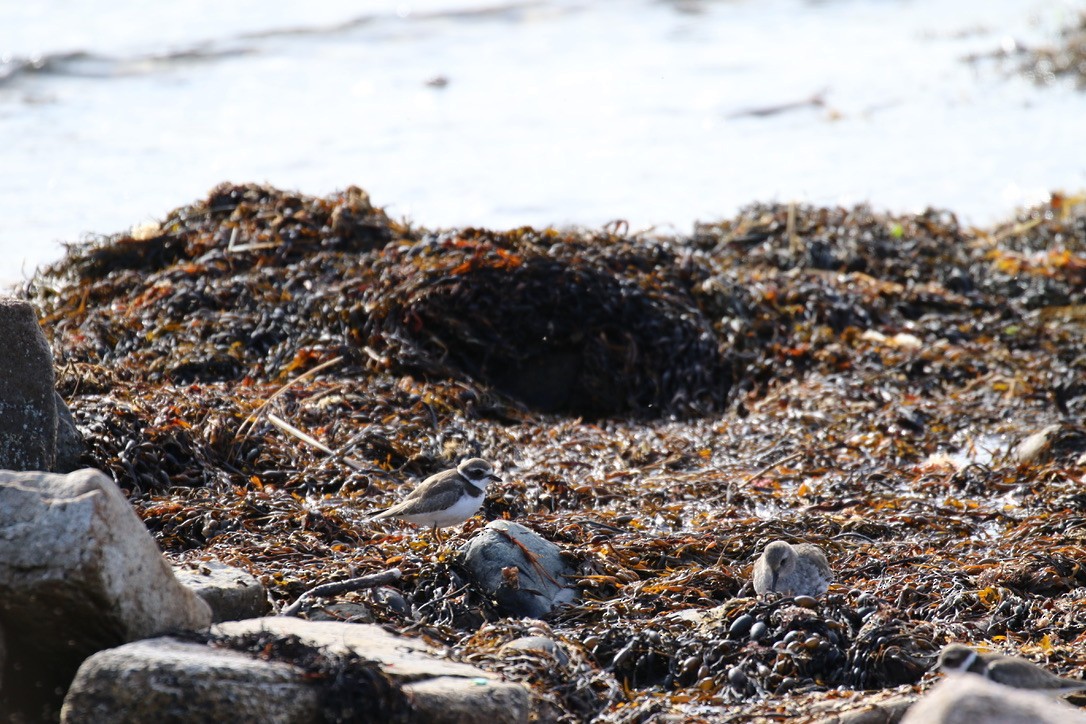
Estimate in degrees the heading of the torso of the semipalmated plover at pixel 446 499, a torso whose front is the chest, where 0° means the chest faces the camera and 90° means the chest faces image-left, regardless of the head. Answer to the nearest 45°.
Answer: approximately 270°

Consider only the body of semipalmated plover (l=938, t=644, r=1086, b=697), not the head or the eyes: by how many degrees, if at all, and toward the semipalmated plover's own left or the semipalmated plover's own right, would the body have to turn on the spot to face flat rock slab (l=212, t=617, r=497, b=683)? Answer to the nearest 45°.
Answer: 0° — it already faces it

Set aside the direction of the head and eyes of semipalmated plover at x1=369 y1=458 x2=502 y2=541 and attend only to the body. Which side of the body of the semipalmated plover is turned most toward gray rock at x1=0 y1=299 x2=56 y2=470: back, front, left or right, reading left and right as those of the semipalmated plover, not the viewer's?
back

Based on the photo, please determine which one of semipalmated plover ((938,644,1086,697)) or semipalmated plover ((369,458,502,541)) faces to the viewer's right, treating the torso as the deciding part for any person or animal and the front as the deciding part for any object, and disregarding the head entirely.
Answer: semipalmated plover ((369,458,502,541))

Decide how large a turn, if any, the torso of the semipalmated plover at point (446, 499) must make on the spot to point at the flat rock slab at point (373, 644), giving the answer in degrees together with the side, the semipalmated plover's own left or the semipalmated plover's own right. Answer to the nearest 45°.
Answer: approximately 90° to the semipalmated plover's own right

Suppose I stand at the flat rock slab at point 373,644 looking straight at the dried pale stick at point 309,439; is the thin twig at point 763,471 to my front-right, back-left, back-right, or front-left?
front-right

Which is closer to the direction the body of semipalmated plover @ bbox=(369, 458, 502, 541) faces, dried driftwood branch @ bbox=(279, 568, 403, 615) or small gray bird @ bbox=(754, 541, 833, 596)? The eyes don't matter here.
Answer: the small gray bird

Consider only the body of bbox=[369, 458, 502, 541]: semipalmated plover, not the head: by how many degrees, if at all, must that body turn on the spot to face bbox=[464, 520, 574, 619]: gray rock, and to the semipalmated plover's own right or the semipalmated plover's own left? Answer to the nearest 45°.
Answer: approximately 90° to the semipalmated plover's own right

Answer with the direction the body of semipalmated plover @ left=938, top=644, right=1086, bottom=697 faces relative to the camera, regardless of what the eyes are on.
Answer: to the viewer's left

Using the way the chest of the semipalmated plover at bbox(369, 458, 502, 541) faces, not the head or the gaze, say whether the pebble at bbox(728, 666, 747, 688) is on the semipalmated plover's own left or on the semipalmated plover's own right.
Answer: on the semipalmated plover's own right

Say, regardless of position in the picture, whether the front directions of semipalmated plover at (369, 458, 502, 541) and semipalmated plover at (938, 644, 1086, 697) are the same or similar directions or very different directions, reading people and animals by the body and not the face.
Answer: very different directions

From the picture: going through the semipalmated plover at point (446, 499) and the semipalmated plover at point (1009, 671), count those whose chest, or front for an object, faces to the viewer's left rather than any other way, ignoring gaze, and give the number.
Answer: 1

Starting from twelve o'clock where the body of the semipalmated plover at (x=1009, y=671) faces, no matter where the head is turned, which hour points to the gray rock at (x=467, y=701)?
The gray rock is roughly at 11 o'clock from the semipalmated plover.
